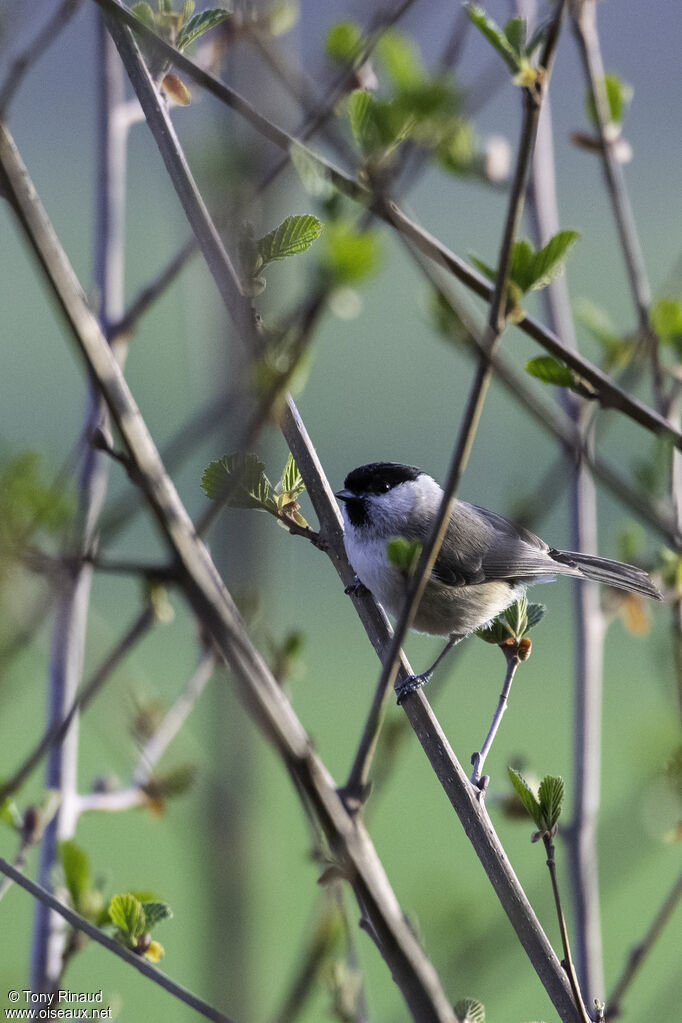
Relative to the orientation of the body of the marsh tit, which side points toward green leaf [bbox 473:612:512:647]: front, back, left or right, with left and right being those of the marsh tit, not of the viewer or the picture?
left

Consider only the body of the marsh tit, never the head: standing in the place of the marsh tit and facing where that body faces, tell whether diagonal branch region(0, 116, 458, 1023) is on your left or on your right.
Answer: on your left

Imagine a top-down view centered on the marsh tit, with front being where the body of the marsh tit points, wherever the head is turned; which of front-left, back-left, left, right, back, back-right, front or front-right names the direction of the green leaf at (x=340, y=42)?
left

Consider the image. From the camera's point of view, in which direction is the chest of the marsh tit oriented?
to the viewer's left
